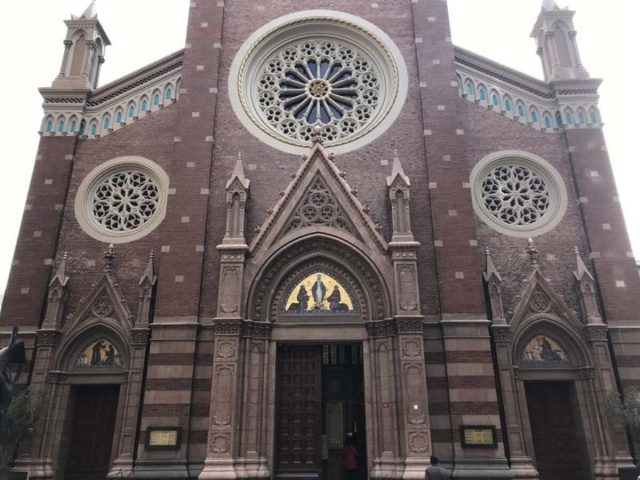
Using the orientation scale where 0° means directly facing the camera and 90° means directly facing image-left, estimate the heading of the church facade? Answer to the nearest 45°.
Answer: approximately 0°
